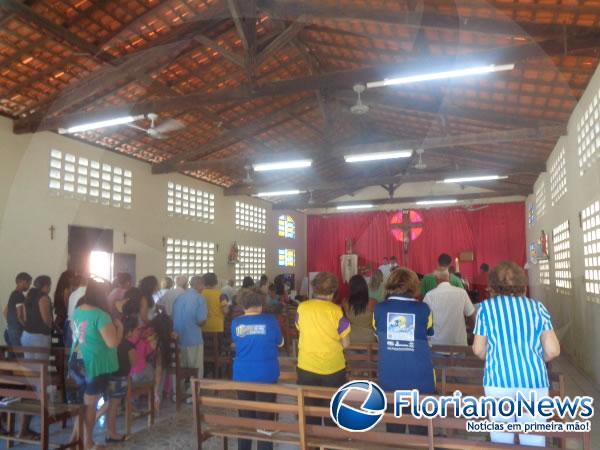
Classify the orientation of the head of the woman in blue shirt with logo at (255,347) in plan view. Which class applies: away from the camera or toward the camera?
away from the camera

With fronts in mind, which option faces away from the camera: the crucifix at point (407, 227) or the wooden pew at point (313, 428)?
the wooden pew

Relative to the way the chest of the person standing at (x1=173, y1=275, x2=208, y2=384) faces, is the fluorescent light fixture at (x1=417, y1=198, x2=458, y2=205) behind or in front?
in front

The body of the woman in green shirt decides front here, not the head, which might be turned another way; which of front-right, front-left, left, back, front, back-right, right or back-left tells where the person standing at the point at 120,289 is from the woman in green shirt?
front-left

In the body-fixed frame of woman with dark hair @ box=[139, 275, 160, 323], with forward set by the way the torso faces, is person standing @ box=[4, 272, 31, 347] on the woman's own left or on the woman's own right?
on the woman's own left

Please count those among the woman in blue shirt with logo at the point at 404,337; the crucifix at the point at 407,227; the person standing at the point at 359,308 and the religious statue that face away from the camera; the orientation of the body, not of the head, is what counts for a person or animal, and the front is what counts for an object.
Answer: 2

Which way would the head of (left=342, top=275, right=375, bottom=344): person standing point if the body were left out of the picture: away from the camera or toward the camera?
away from the camera

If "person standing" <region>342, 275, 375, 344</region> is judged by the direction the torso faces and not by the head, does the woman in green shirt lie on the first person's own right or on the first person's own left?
on the first person's own left

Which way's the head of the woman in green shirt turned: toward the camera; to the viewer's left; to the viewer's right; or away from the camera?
away from the camera

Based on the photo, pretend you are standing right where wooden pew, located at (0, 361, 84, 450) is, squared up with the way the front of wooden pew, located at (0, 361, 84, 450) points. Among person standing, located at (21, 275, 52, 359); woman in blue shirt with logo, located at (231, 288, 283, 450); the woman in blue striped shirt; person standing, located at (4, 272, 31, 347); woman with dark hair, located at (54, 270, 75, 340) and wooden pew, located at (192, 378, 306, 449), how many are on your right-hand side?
3

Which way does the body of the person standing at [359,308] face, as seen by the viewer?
away from the camera

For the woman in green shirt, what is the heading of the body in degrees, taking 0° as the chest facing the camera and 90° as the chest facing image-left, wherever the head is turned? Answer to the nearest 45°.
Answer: approximately 225°

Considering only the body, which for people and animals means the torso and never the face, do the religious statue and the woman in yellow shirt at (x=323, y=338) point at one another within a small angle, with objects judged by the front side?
yes

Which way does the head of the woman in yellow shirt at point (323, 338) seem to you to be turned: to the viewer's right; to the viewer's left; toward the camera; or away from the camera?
away from the camera

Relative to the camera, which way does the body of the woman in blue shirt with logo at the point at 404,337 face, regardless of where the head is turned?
away from the camera

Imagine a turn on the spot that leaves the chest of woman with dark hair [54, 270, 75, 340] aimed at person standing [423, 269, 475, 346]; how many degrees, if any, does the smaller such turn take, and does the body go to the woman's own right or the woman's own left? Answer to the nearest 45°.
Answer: approximately 90° to the woman's own right

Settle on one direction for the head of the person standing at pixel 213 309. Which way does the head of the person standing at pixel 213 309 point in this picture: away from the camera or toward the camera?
away from the camera

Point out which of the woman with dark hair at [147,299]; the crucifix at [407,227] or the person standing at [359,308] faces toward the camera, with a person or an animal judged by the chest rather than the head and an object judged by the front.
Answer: the crucifix
